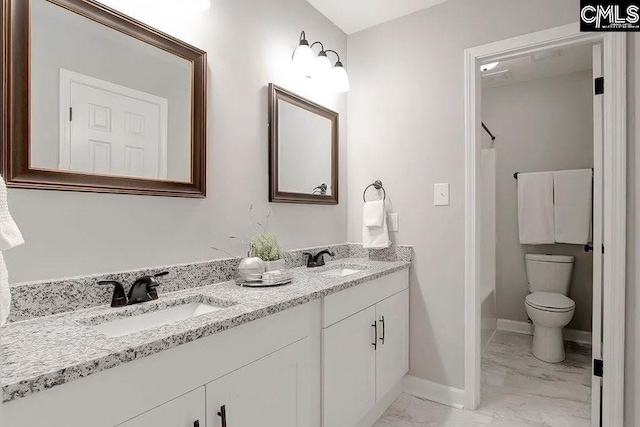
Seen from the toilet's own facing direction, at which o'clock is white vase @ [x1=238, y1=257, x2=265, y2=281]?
The white vase is roughly at 1 o'clock from the toilet.

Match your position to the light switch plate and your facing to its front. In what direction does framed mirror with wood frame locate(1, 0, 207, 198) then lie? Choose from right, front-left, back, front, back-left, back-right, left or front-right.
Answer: front-right

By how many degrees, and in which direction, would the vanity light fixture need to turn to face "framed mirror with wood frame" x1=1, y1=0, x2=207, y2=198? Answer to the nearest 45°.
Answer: approximately 90° to its right

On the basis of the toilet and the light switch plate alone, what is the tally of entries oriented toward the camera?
2

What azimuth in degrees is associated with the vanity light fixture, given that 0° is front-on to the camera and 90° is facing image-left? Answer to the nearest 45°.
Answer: approximately 315°

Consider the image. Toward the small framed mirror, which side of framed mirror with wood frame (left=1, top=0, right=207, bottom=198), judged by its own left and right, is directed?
left

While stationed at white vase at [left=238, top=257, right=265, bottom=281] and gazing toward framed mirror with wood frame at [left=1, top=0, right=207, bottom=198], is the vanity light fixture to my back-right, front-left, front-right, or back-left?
back-right

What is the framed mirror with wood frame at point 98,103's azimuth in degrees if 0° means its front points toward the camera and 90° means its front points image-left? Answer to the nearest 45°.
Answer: approximately 315°
